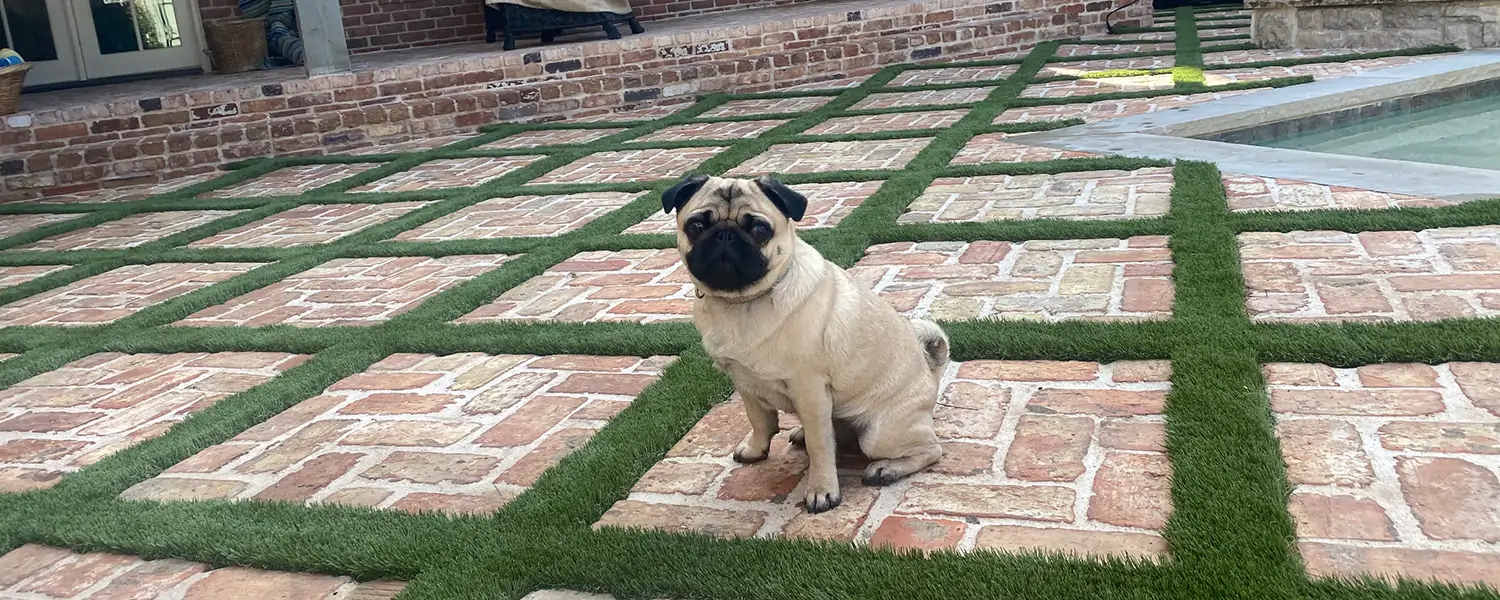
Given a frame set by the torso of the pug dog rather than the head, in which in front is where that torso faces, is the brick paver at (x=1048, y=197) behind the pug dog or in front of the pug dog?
behind

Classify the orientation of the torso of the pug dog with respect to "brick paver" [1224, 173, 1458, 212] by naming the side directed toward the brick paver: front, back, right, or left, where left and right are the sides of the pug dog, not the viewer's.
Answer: back

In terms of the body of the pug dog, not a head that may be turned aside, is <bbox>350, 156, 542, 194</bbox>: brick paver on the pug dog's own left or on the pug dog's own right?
on the pug dog's own right

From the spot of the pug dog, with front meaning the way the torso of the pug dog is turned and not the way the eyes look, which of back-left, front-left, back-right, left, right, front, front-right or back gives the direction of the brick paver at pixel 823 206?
back-right

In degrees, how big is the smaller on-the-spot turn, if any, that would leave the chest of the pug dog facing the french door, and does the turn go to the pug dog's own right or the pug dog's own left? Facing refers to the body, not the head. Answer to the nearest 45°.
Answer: approximately 90° to the pug dog's own right

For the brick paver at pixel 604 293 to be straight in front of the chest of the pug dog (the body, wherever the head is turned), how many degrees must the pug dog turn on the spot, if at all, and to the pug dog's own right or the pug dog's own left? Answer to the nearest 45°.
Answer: approximately 135° to the pug dog's own right

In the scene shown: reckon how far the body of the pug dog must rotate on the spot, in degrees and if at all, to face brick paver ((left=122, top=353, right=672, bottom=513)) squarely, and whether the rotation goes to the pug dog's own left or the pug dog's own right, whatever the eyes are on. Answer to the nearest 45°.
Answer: approximately 90° to the pug dog's own right

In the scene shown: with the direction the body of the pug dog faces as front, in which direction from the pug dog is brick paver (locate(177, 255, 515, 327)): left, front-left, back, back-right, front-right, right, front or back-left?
right

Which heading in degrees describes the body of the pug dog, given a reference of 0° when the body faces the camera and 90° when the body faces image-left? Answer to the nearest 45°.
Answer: approximately 45°

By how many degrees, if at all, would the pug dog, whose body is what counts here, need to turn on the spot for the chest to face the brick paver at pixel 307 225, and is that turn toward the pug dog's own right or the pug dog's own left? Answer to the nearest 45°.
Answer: approximately 90° to the pug dog's own right

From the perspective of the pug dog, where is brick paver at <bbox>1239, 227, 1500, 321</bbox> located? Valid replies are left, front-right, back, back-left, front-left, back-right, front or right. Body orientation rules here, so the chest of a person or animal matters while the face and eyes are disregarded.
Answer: back

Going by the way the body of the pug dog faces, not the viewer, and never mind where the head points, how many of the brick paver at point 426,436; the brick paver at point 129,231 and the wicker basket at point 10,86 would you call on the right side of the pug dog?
3

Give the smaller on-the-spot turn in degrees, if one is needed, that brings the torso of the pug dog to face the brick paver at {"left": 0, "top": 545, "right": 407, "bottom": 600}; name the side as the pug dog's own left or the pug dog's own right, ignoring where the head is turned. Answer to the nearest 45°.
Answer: approximately 45° to the pug dog's own right

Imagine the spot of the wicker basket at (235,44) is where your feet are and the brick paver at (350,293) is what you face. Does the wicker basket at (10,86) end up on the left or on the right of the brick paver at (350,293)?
right
